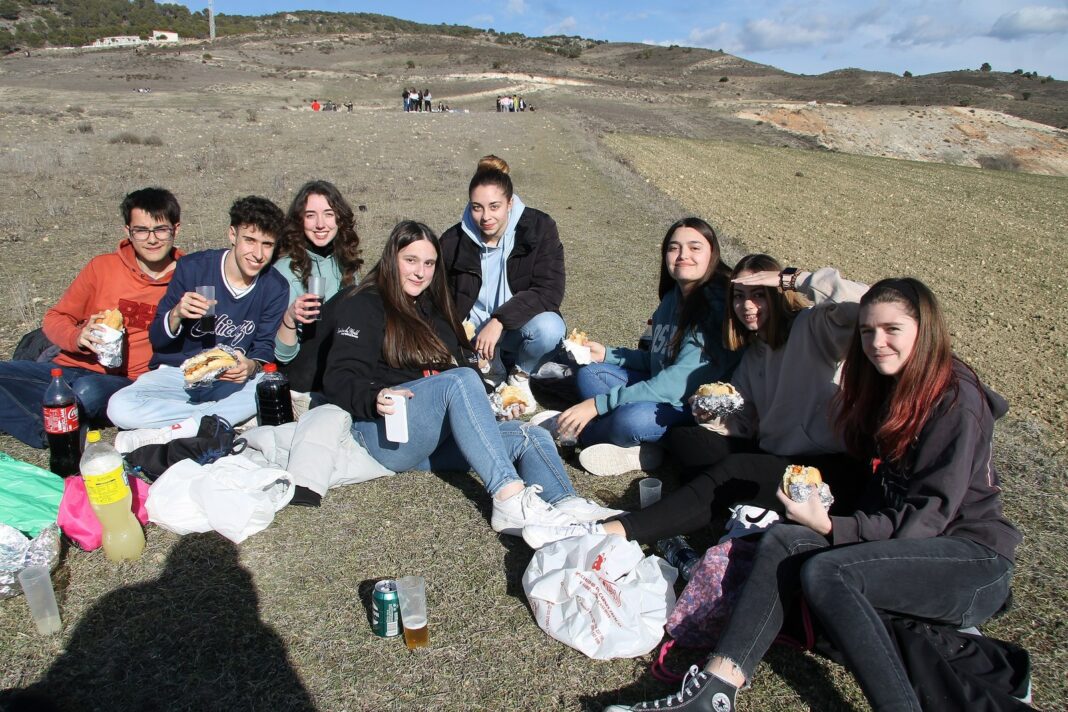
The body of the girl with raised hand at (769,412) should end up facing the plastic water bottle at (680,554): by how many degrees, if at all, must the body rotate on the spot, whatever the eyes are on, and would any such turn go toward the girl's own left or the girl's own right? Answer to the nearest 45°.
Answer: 0° — they already face it

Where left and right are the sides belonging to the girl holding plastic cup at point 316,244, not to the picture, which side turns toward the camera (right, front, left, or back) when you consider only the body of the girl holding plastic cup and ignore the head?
front

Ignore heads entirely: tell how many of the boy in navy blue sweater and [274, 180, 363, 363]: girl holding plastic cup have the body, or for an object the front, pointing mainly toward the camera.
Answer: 2

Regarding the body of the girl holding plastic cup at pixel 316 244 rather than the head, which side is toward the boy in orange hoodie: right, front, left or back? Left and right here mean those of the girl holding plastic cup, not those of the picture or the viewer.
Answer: right

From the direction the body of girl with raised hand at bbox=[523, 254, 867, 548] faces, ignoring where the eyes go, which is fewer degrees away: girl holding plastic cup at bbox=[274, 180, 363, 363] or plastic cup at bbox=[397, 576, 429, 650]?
the plastic cup

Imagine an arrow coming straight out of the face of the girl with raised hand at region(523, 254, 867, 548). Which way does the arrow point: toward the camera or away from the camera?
toward the camera

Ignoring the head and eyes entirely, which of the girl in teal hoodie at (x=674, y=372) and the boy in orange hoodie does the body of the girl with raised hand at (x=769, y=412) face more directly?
the boy in orange hoodie

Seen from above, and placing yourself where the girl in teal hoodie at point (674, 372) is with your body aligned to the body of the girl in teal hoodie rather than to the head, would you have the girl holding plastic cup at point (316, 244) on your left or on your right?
on your right

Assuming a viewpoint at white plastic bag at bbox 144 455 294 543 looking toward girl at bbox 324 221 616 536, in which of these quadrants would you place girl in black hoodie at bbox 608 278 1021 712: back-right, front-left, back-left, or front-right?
front-right

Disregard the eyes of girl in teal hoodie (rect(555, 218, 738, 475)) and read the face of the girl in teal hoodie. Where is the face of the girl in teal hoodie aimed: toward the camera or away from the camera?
toward the camera

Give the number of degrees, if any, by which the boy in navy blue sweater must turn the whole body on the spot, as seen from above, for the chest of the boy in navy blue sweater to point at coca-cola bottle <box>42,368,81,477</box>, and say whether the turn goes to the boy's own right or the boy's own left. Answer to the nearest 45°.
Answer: approximately 45° to the boy's own right

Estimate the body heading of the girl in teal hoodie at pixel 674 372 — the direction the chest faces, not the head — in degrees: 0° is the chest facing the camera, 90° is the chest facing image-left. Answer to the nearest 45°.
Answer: approximately 45°

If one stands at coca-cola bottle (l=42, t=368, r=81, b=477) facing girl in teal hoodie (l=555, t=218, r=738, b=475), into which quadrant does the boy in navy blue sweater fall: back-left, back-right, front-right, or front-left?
front-left

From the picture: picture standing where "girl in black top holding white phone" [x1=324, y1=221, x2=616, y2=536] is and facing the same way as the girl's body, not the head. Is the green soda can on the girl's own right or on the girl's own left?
on the girl's own right

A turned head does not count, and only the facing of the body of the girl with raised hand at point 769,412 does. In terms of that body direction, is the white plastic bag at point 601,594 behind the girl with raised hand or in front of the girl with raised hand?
in front

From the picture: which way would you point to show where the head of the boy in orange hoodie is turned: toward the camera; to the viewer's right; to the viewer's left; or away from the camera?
toward the camera
